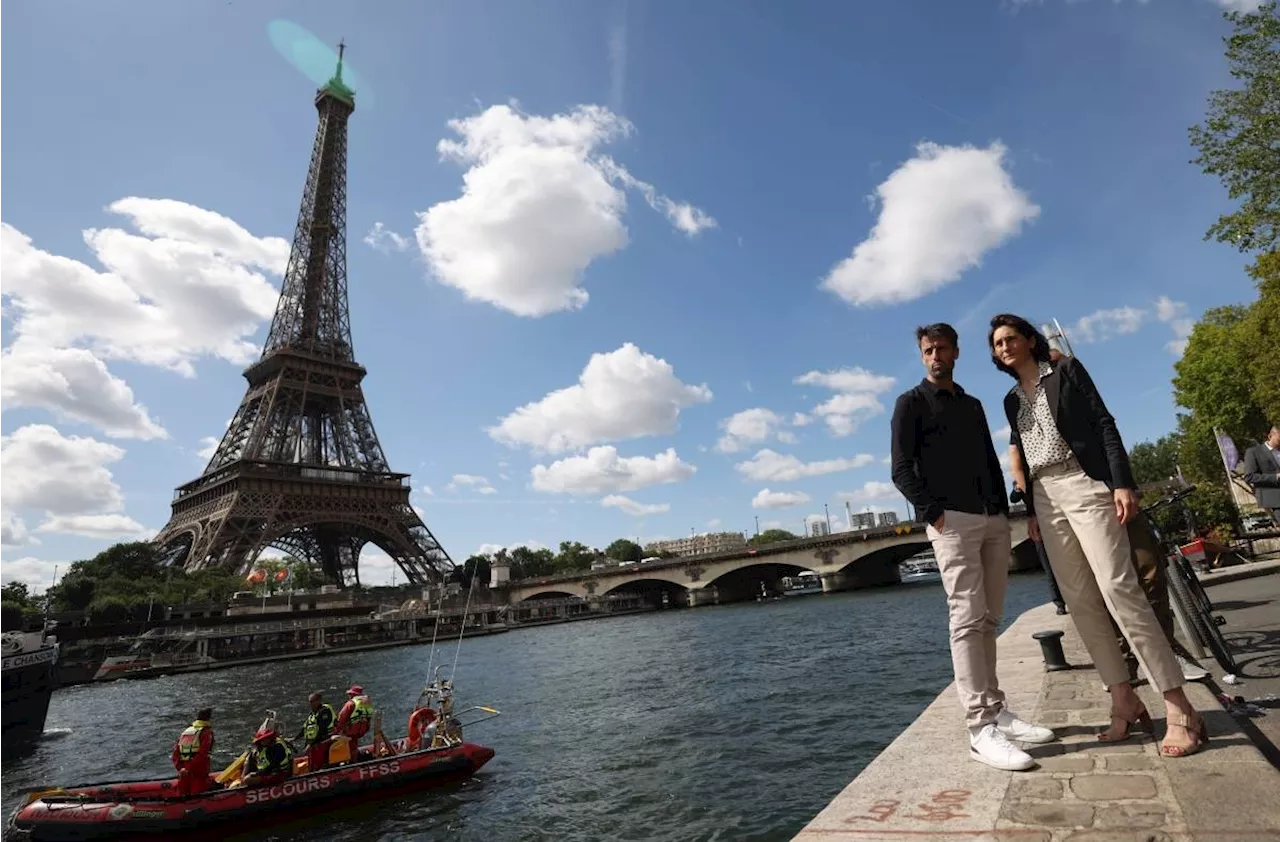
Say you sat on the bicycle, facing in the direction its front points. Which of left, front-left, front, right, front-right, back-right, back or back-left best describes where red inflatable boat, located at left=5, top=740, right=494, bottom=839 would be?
right

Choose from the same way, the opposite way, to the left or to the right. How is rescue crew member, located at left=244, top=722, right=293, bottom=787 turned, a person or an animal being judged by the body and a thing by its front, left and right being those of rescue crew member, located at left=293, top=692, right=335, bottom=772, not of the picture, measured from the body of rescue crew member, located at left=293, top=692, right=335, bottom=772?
the same way

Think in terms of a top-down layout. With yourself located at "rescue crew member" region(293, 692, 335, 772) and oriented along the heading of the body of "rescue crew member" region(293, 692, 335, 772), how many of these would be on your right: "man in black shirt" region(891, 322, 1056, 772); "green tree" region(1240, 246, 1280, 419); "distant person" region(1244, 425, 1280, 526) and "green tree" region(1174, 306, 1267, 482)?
0

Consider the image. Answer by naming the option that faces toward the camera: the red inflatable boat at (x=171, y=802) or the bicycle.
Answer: the bicycle

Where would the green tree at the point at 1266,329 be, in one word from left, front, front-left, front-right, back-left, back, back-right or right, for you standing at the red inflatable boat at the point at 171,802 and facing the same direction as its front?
back

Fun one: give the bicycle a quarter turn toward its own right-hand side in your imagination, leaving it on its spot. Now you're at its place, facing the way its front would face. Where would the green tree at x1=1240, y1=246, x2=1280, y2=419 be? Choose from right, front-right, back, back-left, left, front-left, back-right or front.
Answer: right

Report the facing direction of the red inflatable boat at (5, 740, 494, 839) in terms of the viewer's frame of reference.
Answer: facing to the left of the viewer

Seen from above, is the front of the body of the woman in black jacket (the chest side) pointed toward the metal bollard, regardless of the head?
no

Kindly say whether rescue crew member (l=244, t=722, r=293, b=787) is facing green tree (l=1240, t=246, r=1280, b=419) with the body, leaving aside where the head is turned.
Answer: no
